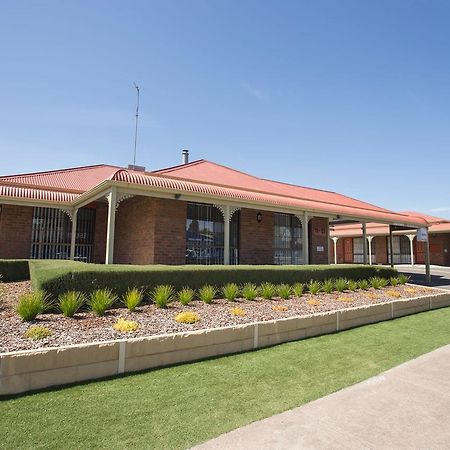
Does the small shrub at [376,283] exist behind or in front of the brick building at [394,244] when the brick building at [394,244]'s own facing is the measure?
in front

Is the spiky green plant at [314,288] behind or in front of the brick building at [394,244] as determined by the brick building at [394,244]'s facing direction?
in front

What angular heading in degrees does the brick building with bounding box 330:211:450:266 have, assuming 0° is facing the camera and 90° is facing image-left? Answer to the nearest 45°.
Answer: approximately 0°

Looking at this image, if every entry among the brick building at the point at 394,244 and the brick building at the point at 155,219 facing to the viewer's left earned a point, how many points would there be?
0

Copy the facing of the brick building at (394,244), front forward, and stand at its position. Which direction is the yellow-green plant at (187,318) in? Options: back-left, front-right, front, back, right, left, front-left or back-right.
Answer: front

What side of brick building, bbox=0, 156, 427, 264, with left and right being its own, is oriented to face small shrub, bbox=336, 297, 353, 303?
front

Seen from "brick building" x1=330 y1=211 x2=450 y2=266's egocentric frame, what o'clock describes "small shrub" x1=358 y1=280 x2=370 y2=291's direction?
The small shrub is roughly at 12 o'clock from the brick building.

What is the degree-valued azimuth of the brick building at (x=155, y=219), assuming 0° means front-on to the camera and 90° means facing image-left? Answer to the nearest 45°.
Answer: approximately 315°

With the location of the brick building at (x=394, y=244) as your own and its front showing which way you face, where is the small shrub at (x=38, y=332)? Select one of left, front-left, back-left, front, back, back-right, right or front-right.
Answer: front

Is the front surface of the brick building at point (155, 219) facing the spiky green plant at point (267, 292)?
yes
